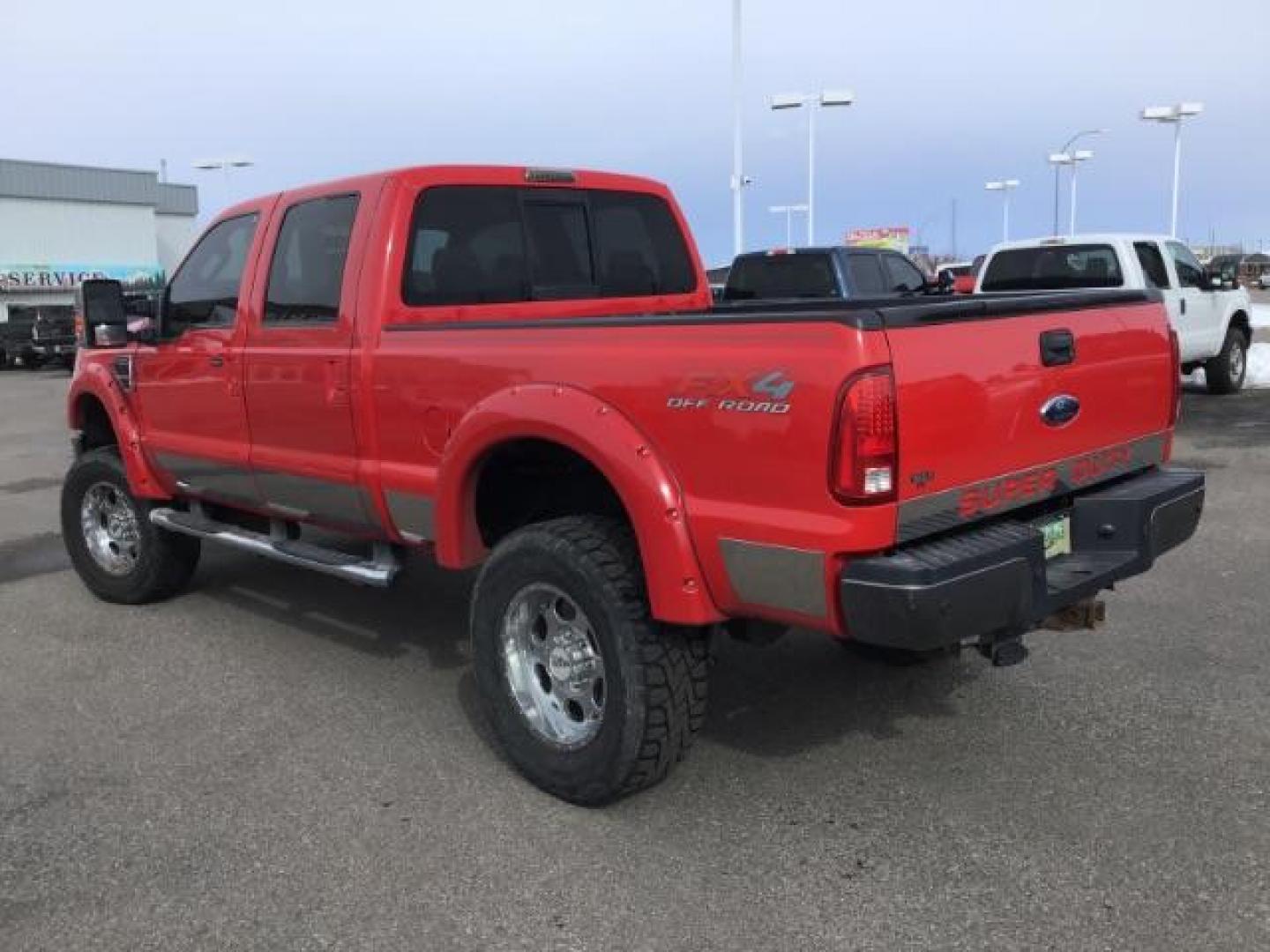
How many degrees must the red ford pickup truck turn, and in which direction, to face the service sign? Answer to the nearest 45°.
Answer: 0° — it already faces it

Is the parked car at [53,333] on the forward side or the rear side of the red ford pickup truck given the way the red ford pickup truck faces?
on the forward side

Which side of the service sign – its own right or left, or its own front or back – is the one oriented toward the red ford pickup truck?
front

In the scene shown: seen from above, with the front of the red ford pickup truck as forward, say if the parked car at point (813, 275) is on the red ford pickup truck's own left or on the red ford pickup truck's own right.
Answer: on the red ford pickup truck's own right

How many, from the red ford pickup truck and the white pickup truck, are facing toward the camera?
0

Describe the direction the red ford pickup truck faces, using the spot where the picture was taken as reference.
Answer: facing away from the viewer and to the left of the viewer

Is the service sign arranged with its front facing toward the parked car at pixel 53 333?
yes

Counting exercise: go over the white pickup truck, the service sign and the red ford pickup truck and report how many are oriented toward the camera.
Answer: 1

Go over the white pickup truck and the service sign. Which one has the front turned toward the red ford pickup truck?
the service sign

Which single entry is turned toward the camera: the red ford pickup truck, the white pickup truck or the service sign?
the service sign

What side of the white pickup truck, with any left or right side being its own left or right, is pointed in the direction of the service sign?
left

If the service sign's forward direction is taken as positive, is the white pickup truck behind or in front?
in front

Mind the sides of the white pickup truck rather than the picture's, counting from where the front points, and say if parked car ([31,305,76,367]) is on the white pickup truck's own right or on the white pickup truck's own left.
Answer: on the white pickup truck's own left

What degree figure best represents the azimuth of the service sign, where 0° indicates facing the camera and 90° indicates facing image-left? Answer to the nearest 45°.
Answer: approximately 0°

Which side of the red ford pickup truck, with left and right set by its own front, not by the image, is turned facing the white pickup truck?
right

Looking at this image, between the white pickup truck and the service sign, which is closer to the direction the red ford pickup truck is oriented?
the service sign

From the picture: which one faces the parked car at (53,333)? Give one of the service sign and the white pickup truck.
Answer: the service sign
